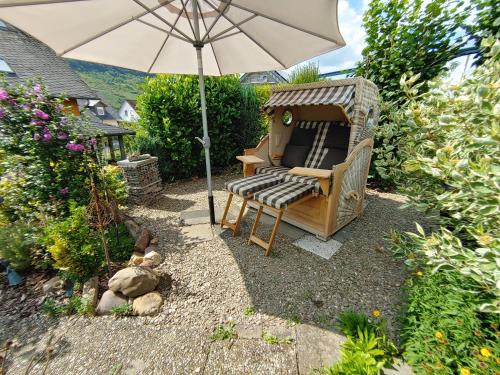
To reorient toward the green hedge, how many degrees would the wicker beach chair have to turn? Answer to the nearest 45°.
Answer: approximately 90° to its right

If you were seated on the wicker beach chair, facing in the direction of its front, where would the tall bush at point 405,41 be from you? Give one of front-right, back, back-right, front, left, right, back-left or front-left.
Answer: back

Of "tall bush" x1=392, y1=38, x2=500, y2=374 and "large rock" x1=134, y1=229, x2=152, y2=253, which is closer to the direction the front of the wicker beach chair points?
the large rock

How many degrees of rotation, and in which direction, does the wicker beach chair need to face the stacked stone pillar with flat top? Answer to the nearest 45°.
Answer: approximately 45° to its right

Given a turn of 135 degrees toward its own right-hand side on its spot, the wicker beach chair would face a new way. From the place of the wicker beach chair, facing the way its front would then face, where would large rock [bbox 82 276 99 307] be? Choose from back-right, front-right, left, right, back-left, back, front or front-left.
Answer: back-left

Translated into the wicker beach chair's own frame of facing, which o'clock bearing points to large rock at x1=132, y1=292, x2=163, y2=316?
The large rock is roughly at 12 o'clock from the wicker beach chair.

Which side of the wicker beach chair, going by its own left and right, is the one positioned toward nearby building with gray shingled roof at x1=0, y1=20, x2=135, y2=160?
right

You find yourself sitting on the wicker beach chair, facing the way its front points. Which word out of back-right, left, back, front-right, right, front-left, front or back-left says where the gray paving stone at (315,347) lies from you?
front-left

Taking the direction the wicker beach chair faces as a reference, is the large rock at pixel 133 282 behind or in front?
in front

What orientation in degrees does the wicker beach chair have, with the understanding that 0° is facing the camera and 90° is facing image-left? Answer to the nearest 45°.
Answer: approximately 45°

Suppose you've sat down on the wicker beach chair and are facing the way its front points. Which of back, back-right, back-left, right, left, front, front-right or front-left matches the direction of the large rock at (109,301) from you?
front

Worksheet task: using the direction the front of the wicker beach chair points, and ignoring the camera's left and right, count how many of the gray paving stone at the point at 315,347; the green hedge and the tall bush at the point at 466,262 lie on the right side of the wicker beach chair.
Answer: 1

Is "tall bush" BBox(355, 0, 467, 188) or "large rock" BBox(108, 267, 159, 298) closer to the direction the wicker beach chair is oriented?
the large rock

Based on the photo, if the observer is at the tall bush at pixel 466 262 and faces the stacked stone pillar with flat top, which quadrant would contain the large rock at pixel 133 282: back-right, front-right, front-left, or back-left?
front-left

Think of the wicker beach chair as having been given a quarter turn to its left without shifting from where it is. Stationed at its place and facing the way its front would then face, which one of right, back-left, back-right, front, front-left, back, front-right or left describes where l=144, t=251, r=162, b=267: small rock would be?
right

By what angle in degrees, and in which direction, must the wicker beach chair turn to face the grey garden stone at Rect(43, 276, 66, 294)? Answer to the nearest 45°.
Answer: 0° — it already faces it
